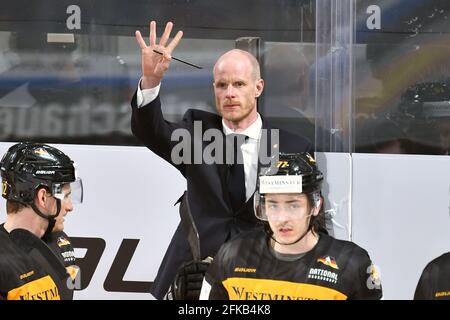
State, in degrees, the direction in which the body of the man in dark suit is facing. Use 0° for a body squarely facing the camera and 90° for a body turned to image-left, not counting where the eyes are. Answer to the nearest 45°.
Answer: approximately 0°

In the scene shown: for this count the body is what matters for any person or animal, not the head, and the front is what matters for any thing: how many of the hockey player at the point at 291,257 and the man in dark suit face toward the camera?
2

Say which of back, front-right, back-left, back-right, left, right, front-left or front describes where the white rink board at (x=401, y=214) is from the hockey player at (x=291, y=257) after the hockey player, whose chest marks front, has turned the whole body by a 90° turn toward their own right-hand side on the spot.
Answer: back-right

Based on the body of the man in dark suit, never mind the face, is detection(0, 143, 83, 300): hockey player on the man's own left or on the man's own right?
on the man's own right

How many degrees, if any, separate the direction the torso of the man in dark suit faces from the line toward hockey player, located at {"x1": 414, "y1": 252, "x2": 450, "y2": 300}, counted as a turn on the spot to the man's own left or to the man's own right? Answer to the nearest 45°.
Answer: approximately 90° to the man's own left

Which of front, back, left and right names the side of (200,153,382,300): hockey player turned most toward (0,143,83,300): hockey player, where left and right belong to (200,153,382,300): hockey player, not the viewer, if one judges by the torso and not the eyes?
right

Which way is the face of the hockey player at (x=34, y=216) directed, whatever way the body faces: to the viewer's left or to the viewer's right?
to the viewer's right

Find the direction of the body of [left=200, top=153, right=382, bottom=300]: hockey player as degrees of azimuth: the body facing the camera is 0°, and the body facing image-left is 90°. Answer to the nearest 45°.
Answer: approximately 0°

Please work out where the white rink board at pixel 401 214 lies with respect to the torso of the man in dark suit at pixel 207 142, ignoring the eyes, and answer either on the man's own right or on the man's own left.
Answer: on the man's own left
